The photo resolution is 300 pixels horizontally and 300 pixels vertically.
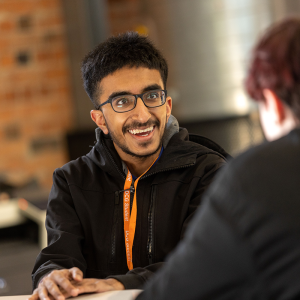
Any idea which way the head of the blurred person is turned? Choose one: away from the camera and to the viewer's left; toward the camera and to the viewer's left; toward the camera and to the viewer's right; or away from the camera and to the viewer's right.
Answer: away from the camera and to the viewer's left

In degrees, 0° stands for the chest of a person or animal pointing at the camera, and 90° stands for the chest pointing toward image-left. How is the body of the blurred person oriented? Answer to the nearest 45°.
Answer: approximately 135°

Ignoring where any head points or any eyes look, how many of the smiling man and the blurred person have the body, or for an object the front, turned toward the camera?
1

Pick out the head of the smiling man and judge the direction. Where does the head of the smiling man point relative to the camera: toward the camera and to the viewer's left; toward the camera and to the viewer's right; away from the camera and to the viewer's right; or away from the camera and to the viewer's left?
toward the camera and to the viewer's right

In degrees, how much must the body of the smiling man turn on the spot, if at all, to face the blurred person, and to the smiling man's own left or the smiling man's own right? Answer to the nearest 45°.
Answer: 0° — they already face them

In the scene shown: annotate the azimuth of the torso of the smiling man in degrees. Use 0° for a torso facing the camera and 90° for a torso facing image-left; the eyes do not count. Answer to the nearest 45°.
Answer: approximately 0°

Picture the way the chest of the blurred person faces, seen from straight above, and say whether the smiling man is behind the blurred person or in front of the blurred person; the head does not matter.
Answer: in front
